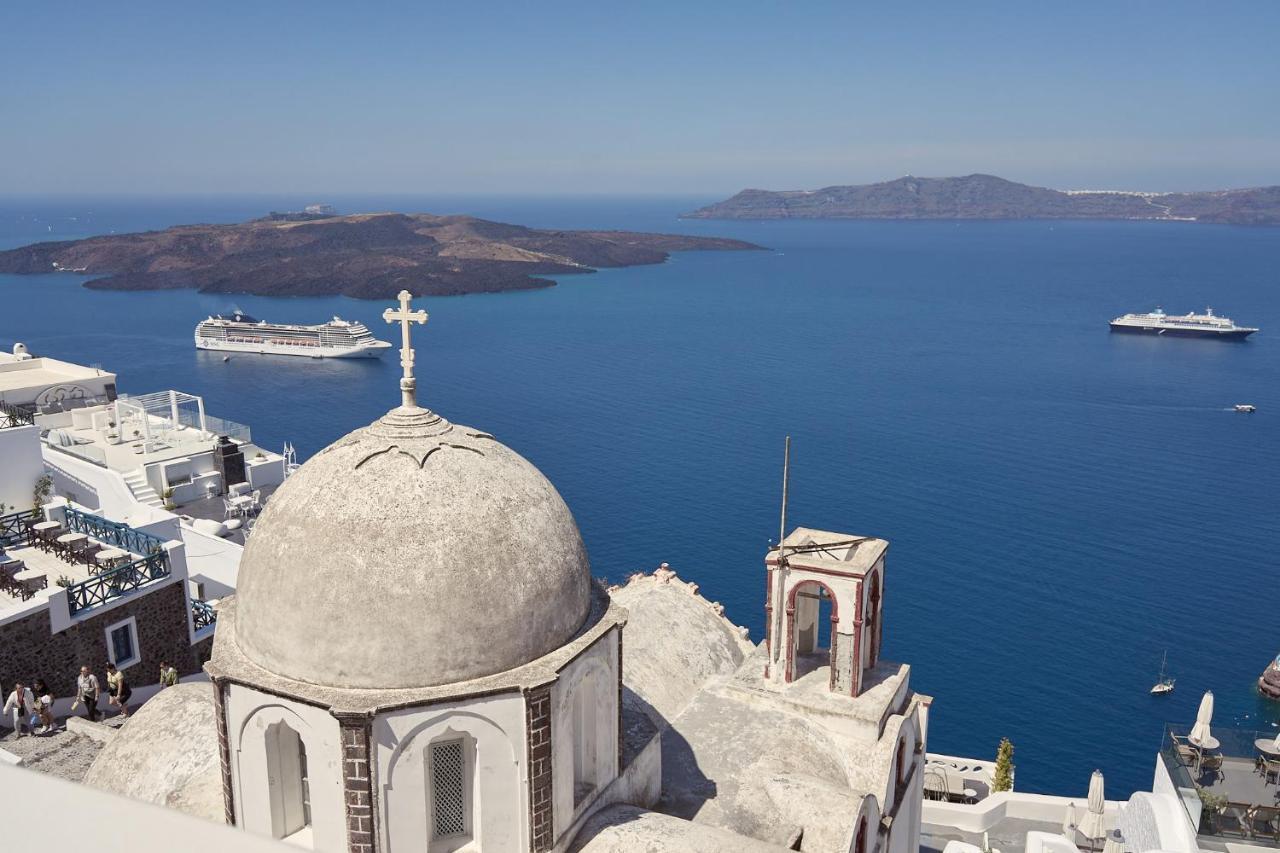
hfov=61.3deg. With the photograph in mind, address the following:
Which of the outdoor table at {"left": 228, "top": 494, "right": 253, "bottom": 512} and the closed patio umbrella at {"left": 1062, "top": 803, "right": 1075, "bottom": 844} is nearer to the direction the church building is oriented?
the closed patio umbrella

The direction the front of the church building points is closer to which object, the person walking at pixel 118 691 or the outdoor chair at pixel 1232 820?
the outdoor chair

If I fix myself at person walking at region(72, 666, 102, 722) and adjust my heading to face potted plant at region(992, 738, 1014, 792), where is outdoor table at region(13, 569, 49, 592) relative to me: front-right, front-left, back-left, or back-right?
back-left

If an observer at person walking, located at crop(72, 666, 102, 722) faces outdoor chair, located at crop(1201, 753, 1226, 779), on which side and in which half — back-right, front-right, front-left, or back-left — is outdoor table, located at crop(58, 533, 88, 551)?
back-left

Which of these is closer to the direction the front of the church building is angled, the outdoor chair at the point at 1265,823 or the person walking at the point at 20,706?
the outdoor chair

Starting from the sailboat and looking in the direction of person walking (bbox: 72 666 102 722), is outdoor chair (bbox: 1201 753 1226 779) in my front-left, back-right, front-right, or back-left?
front-left
